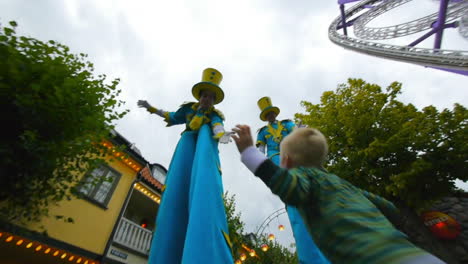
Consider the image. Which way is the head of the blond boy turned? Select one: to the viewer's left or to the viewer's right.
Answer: to the viewer's left

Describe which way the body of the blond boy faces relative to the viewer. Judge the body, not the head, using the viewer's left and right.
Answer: facing away from the viewer and to the left of the viewer

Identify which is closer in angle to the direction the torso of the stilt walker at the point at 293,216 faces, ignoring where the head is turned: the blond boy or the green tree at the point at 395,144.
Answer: the blond boy

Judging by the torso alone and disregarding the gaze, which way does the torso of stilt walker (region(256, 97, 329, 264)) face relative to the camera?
toward the camera

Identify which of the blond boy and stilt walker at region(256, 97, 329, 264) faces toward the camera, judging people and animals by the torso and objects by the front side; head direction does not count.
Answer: the stilt walker

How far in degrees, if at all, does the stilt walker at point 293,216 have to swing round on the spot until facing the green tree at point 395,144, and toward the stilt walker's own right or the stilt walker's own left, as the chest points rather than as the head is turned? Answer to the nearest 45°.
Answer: approximately 135° to the stilt walker's own left

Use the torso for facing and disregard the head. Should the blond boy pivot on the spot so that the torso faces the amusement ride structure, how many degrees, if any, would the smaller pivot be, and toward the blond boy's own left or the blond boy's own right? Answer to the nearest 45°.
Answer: approximately 90° to the blond boy's own right

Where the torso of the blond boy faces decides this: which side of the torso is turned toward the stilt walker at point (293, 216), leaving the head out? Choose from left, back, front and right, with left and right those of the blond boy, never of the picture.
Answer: front

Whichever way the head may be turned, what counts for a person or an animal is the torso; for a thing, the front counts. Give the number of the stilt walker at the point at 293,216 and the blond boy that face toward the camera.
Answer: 1
